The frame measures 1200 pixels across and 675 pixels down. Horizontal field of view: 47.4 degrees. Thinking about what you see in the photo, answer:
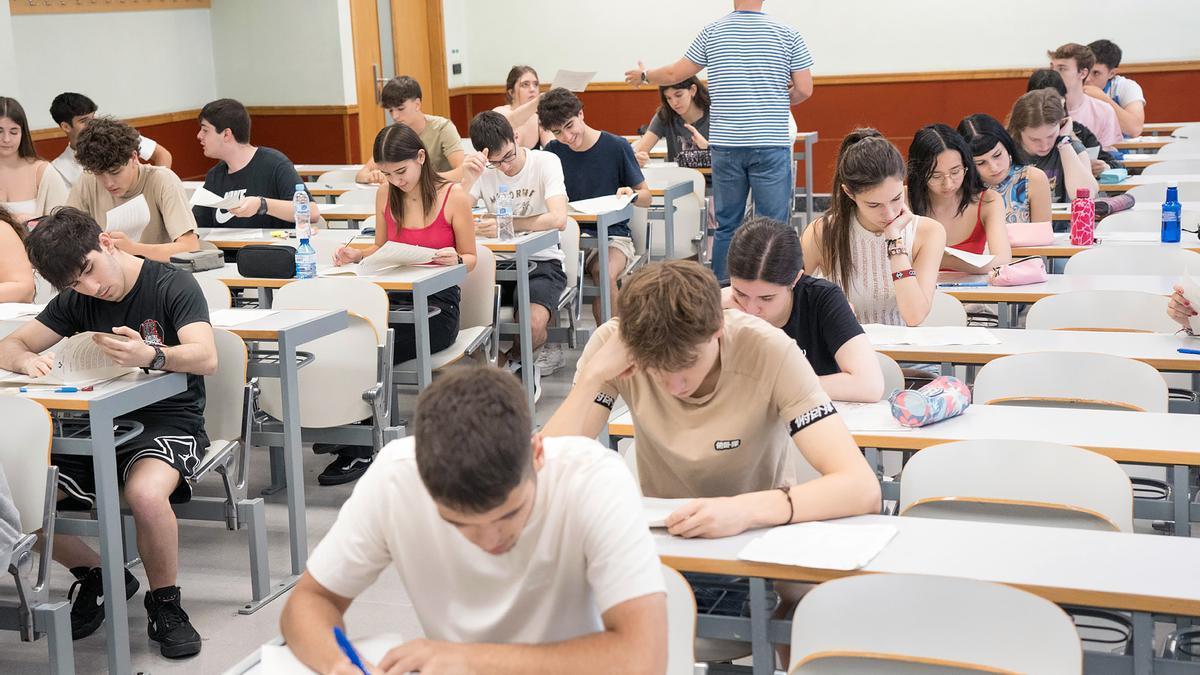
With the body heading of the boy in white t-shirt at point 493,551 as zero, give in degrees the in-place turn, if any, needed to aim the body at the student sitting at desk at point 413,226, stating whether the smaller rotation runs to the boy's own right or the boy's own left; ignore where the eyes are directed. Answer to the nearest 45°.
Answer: approximately 180°

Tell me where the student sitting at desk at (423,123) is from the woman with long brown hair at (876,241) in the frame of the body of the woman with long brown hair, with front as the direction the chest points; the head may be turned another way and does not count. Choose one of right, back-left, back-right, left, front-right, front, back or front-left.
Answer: back-right

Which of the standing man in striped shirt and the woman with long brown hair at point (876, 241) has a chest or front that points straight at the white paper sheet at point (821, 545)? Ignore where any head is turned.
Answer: the woman with long brown hair

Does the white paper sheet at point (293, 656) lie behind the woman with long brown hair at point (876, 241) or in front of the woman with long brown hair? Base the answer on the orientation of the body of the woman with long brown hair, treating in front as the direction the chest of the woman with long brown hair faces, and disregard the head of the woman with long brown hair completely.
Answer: in front

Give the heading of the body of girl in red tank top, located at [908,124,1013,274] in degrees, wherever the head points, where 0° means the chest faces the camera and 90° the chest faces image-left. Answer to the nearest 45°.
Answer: approximately 45°

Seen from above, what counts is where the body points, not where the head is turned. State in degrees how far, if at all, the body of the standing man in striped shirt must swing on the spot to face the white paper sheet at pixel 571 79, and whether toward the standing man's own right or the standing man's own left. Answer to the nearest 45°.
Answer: approximately 45° to the standing man's own left

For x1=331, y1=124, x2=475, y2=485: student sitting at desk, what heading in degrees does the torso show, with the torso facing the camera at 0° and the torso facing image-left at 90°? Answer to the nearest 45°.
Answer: approximately 45°

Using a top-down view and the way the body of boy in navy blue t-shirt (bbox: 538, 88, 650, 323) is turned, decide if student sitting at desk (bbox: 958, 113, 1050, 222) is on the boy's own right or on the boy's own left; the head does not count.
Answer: on the boy's own left

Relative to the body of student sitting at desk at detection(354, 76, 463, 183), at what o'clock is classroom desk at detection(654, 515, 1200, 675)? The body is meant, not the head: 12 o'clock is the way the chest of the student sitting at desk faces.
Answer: The classroom desk is roughly at 10 o'clock from the student sitting at desk.

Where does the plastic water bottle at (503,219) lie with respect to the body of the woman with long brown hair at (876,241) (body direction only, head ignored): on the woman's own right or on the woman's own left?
on the woman's own right

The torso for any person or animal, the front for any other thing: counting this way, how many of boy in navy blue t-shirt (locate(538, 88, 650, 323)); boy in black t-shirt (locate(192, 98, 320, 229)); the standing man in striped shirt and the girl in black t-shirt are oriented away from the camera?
1
